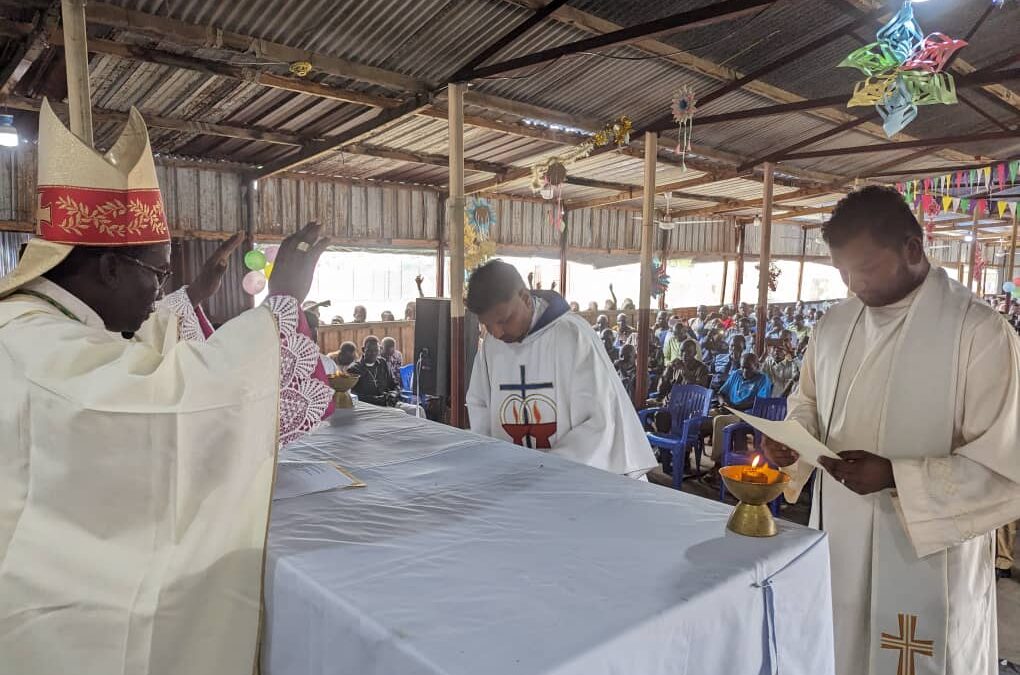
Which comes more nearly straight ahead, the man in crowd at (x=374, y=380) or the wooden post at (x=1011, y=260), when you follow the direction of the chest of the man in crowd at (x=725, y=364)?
the man in crowd

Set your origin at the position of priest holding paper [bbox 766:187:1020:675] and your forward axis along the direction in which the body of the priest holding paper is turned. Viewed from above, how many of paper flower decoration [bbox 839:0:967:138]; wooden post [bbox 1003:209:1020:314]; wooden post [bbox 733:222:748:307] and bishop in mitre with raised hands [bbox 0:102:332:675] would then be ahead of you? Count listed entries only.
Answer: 1

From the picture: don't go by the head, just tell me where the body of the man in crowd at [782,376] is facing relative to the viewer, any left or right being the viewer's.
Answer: facing the viewer and to the left of the viewer

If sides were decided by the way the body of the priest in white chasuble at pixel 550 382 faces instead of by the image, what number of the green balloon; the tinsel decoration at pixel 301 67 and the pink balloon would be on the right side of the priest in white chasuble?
3

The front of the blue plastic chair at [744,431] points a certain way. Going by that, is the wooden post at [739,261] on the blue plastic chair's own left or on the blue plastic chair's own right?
on the blue plastic chair's own right

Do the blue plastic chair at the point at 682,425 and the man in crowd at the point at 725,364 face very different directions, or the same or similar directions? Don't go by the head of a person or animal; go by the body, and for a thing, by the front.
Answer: same or similar directions

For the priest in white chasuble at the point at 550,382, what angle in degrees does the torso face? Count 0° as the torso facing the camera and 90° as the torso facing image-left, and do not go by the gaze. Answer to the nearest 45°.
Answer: approximately 45°

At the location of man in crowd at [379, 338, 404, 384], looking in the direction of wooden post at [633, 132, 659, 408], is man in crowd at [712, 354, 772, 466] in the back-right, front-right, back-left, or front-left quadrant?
front-right

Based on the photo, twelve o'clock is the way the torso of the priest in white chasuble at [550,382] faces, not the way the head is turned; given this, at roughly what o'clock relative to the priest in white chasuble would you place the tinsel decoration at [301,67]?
The tinsel decoration is roughly at 3 o'clock from the priest in white chasuble.

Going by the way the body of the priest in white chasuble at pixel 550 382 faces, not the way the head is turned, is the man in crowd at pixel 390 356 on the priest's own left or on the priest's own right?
on the priest's own right

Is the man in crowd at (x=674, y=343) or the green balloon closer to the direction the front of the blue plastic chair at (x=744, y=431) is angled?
the green balloon

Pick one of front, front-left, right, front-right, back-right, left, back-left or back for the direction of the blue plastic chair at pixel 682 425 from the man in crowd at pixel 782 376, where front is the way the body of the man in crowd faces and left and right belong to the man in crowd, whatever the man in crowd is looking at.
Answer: front

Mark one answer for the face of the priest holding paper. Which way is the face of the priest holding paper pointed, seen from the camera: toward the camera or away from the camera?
toward the camera

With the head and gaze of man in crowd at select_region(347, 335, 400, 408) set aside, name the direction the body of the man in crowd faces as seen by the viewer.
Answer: toward the camera
